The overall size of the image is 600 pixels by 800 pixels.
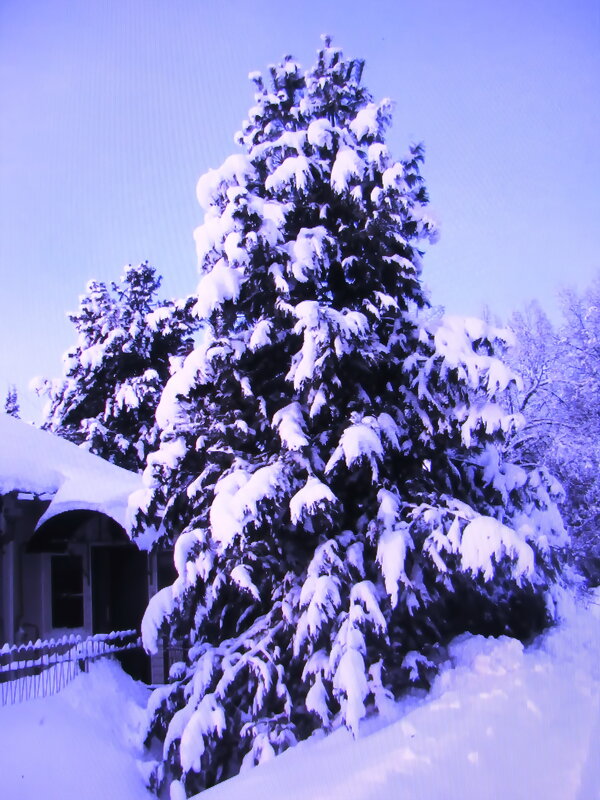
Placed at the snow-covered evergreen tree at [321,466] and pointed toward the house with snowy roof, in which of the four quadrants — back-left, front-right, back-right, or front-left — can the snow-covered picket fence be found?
front-left

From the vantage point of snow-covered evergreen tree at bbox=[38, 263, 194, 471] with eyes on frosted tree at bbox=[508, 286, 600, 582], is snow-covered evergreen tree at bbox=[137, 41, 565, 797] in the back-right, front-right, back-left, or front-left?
front-right

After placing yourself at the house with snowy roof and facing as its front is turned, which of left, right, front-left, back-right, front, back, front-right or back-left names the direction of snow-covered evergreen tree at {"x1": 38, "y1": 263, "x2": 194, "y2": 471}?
back

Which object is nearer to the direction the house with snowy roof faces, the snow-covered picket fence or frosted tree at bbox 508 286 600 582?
the snow-covered picket fence

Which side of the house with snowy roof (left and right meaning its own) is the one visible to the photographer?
front

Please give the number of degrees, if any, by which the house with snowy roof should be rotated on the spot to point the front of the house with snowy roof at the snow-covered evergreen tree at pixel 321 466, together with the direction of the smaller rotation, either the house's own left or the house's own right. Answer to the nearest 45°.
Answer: approximately 45° to the house's own left

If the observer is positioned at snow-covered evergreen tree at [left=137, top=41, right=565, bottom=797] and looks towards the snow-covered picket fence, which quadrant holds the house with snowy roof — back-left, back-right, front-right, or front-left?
front-right

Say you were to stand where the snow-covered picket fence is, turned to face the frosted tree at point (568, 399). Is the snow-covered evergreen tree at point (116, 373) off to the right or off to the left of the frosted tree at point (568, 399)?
left

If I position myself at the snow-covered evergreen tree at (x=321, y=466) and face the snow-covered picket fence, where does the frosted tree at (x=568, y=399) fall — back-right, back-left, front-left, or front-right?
back-right

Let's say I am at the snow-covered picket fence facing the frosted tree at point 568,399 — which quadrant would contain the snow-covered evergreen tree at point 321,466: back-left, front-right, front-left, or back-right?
front-right

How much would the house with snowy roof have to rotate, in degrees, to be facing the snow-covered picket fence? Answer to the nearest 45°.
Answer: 0° — it already faces it

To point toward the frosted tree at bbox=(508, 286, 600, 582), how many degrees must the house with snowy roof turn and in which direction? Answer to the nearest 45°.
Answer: approximately 90° to its left
